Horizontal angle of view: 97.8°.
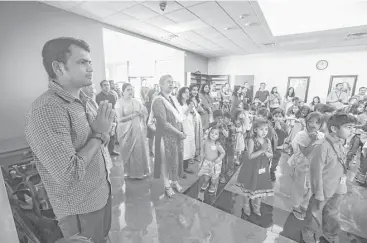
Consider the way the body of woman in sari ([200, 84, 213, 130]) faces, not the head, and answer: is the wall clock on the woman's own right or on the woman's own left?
on the woman's own left

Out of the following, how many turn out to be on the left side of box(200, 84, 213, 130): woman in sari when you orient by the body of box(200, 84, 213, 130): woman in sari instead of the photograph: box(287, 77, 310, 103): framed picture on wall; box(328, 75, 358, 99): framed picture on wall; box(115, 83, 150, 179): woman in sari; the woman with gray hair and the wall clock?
3

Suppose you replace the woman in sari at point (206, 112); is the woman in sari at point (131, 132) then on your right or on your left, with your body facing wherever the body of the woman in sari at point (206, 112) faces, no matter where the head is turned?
on your right

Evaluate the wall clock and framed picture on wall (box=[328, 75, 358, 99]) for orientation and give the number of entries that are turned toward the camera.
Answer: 2

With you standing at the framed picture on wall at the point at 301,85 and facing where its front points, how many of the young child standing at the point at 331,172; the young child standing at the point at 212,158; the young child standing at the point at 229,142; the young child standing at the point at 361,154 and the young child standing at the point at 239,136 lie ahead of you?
5

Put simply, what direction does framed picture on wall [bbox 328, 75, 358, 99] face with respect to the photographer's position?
facing the viewer

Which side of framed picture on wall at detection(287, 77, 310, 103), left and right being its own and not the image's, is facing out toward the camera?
front

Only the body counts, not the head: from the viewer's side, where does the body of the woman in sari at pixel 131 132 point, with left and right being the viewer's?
facing the viewer and to the right of the viewer

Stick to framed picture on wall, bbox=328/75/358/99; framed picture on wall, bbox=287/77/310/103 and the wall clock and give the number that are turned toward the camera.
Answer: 3

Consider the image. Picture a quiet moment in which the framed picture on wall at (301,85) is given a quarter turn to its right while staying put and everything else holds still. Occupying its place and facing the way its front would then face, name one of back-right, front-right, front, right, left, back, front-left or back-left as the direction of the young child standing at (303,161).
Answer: left
